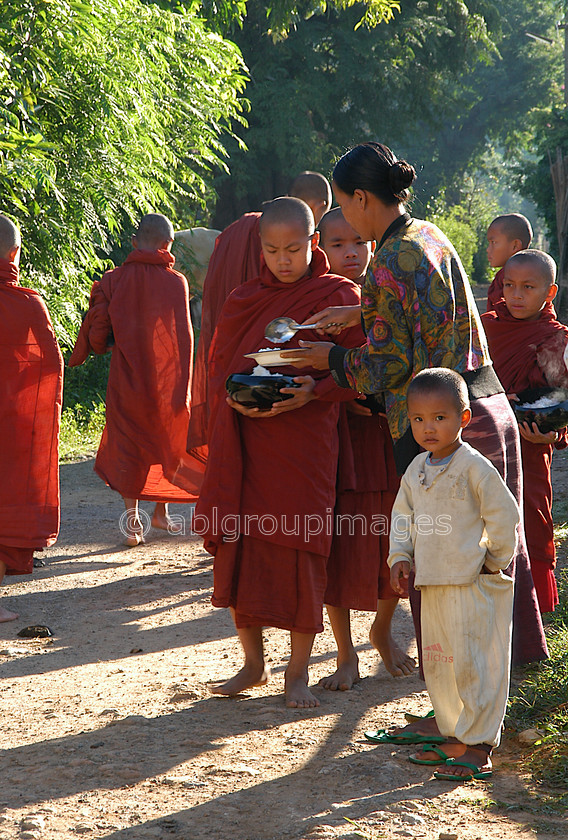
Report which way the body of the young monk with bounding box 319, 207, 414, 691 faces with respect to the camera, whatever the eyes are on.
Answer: toward the camera

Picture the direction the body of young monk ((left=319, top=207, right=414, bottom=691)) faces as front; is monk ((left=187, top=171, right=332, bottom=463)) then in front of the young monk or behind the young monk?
behind

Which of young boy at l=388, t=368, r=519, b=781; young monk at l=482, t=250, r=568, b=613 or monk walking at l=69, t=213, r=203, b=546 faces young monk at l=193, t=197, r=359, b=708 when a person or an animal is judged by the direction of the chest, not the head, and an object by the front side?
young monk at l=482, t=250, r=568, b=613

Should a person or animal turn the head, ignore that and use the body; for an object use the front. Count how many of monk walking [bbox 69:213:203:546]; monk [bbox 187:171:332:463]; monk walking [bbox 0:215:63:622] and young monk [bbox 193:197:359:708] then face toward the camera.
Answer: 1

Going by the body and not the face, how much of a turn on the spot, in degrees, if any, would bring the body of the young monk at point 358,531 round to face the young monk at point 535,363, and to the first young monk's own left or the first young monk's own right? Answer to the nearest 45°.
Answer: approximately 135° to the first young monk's own left

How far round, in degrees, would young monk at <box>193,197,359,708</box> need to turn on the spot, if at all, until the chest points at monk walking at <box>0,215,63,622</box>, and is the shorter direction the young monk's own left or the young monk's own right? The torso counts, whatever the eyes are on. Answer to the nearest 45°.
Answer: approximately 135° to the young monk's own right

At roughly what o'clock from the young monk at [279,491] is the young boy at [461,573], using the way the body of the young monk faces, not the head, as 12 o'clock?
The young boy is roughly at 11 o'clock from the young monk.

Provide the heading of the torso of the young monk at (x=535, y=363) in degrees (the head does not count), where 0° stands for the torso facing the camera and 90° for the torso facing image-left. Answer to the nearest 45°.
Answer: approximately 45°

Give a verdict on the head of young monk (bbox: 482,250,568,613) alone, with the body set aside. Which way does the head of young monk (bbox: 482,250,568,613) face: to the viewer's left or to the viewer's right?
to the viewer's left

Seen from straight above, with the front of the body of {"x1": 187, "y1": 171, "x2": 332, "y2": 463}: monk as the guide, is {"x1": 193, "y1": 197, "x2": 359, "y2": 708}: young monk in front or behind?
behind

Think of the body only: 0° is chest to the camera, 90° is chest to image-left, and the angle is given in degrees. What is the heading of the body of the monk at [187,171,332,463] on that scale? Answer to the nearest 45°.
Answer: approximately 180°

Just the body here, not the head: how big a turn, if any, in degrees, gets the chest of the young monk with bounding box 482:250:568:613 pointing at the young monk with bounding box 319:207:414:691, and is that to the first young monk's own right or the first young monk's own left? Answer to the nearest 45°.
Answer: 0° — they already face them

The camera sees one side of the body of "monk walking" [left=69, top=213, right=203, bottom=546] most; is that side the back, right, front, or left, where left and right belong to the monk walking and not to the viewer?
back

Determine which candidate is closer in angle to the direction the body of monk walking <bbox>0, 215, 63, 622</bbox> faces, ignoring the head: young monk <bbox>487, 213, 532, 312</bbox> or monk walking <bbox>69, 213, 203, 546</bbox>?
the monk walking

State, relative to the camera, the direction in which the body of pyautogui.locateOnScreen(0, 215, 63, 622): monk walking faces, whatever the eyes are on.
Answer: away from the camera

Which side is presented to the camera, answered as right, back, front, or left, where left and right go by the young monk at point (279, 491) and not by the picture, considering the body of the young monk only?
front
